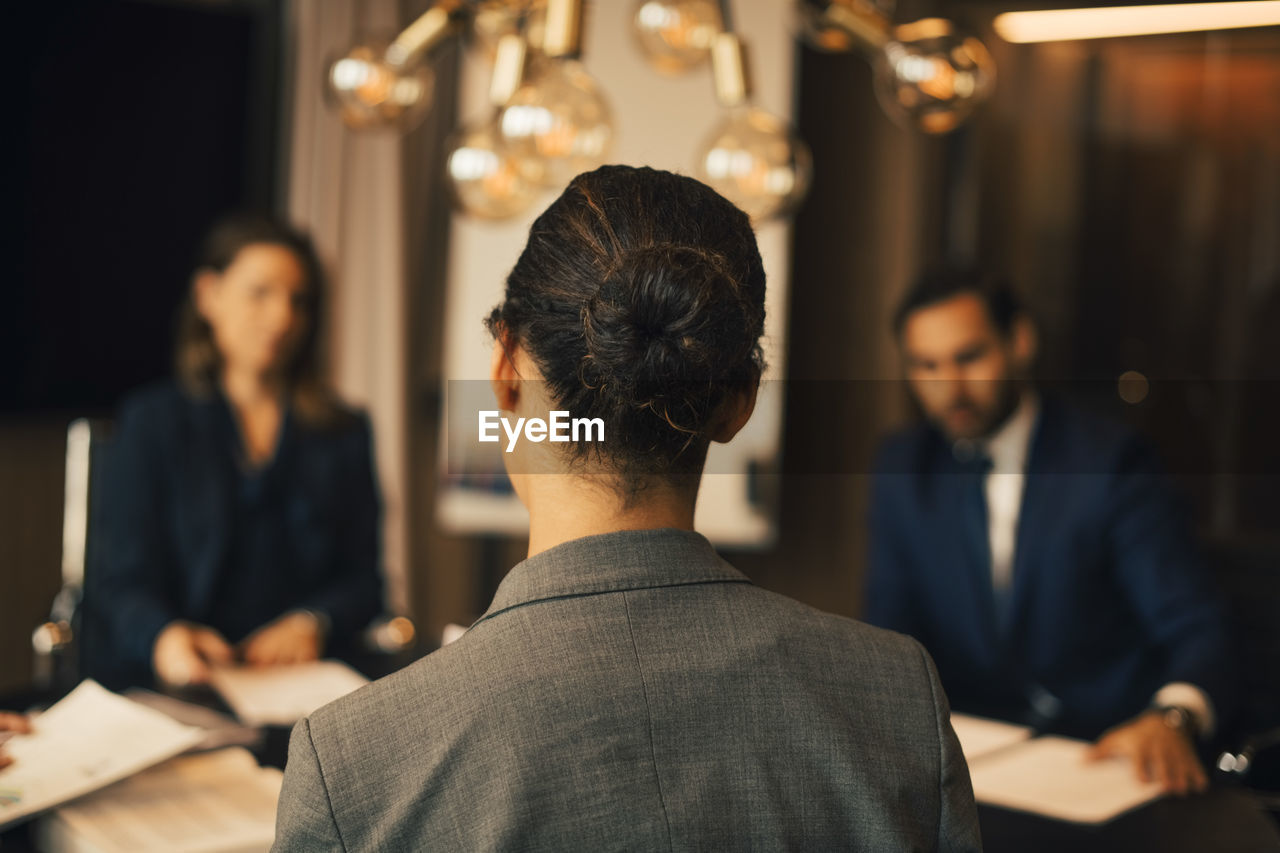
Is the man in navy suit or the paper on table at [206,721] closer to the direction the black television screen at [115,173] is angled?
the paper on table

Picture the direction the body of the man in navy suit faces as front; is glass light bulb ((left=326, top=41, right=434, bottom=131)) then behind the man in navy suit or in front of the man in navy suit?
in front

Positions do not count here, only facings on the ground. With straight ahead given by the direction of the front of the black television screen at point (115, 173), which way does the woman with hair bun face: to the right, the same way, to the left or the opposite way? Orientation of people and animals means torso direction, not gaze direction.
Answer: the opposite way

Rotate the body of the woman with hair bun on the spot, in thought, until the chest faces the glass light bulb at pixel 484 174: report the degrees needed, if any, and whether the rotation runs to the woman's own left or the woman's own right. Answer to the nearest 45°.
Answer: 0° — they already face it

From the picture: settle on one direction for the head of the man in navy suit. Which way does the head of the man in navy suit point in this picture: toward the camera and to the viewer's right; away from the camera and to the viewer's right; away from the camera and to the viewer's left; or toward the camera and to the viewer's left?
toward the camera and to the viewer's left

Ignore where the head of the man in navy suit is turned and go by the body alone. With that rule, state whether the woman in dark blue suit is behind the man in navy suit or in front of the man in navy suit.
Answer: in front

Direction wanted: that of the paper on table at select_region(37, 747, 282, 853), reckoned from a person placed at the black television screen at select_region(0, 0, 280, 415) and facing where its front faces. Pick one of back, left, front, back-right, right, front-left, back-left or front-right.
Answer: front

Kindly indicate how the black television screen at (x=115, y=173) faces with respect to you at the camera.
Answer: facing the viewer

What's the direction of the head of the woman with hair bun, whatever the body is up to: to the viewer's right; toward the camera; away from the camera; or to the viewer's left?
away from the camera

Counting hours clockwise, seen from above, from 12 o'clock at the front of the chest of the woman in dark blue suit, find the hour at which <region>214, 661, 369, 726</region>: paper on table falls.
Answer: The paper on table is roughly at 12 o'clock from the woman in dark blue suit.

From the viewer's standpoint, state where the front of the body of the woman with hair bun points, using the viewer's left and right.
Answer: facing away from the viewer

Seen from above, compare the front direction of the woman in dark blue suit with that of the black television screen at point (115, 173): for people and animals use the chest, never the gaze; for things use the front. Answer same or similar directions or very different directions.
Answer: same or similar directions

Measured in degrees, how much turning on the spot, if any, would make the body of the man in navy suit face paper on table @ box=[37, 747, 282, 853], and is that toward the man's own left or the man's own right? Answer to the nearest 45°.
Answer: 0° — they already face it

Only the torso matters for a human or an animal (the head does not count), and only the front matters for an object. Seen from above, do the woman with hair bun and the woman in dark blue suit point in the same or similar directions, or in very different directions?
very different directions

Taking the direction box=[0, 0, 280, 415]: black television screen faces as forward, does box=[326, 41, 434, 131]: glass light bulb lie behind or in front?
in front

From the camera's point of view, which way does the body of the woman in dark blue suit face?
toward the camera

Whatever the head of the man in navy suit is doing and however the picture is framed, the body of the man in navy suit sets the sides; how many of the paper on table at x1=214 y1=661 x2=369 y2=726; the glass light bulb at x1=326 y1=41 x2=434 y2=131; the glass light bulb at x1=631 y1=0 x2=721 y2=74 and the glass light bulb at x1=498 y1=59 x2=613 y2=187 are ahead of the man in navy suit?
4

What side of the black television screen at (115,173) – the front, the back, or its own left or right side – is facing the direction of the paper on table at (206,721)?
front

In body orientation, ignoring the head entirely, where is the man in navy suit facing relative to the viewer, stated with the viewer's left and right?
facing the viewer and to the left of the viewer

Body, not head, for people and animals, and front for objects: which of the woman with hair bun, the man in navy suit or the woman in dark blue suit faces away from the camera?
the woman with hair bun
